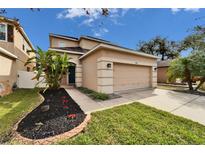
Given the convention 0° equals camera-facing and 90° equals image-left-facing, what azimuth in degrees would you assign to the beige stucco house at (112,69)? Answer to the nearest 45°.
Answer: approximately 315°

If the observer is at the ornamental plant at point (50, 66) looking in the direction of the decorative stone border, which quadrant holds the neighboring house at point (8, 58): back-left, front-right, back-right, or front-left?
back-right

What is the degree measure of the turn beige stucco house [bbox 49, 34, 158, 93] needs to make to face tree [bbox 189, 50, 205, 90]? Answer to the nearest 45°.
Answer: approximately 45° to its left

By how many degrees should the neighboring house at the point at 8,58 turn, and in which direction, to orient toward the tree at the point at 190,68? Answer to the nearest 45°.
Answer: approximately 45° to its left

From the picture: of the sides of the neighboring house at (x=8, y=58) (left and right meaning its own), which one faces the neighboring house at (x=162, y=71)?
left

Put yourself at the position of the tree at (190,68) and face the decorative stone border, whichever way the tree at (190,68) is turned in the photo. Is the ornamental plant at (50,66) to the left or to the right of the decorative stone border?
right

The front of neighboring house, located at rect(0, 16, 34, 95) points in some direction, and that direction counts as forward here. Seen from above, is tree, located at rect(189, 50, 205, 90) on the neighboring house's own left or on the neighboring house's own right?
on the neighboring house's own left

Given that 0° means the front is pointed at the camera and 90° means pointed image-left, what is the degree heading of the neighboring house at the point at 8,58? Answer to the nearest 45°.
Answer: approximately 0°

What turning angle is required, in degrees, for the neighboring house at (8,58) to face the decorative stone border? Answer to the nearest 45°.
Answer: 0° — it already faces it
